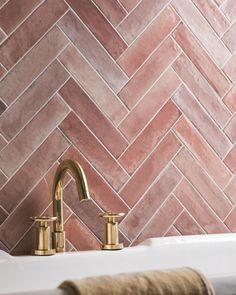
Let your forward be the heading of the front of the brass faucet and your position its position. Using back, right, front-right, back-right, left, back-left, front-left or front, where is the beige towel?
front-right

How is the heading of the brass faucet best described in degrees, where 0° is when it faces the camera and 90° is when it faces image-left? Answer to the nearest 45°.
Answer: approximately 315°
